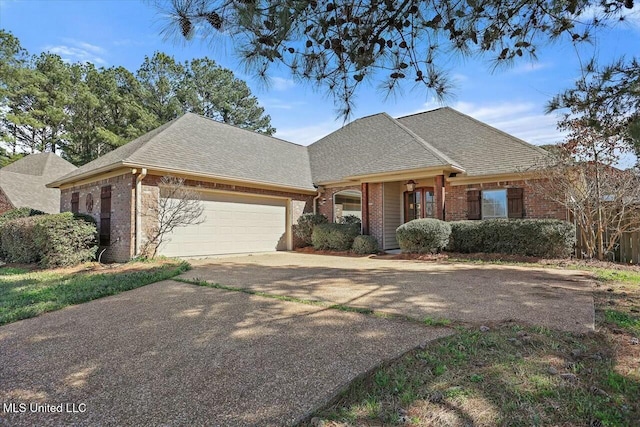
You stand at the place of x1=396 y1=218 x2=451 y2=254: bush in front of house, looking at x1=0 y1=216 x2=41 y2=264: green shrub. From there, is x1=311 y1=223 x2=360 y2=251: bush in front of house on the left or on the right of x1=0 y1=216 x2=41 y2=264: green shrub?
right

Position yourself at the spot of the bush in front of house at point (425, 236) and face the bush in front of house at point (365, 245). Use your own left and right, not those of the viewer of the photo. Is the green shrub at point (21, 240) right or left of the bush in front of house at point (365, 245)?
left

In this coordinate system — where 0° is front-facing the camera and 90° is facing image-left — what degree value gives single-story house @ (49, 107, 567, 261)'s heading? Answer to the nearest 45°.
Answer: approximately 45°
